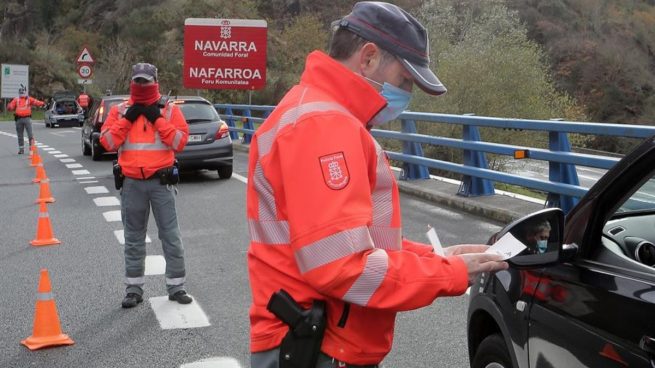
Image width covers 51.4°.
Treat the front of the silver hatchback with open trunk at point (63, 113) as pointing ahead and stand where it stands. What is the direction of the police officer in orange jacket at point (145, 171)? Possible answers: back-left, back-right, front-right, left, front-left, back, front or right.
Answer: back

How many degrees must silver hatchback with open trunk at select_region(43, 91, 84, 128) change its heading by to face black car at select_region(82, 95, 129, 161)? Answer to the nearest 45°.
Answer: approximately 180°

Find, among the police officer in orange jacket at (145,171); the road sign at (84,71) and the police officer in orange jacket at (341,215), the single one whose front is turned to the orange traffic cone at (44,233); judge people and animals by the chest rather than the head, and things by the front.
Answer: the road sign

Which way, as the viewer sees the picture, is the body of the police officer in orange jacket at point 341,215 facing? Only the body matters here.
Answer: to the viewer's right

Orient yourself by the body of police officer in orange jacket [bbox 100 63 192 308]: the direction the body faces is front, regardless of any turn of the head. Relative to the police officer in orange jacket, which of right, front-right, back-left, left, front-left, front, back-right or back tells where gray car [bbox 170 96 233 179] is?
back

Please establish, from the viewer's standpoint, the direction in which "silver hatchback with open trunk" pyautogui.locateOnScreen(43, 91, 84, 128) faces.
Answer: facing away from the viewer

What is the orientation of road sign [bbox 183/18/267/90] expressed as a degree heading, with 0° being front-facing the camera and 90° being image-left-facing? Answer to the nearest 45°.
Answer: approximately 0°

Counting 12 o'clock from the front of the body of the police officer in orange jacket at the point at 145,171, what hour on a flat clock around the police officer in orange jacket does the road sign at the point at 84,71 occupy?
The road sign is roughly at 6 o'clock from the police officer in orange jacket.

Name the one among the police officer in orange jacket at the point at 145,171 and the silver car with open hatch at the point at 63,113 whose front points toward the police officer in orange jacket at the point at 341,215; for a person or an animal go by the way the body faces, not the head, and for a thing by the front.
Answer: the police officer in orange jacket at the point at 145,171

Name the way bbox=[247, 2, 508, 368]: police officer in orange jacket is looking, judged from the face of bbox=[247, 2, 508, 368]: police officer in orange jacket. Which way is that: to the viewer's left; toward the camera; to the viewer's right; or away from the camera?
to the viewer's right

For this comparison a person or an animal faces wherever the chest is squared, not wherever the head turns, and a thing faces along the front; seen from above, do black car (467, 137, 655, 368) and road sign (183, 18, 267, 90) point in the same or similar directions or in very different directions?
very different directions
